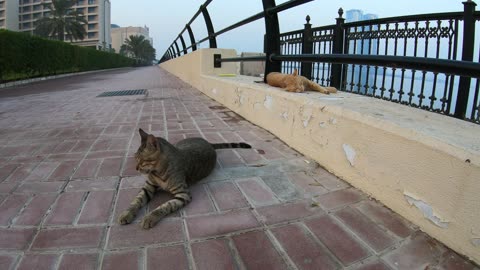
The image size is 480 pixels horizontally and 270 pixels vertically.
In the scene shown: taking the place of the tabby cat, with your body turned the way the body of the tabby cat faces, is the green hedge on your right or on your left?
on your right

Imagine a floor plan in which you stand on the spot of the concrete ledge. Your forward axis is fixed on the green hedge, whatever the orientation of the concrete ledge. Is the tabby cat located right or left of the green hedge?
left

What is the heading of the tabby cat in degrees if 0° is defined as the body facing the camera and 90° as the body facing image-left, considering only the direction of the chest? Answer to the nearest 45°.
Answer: approximately 45°

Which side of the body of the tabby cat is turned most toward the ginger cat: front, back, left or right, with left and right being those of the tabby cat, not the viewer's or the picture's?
back
